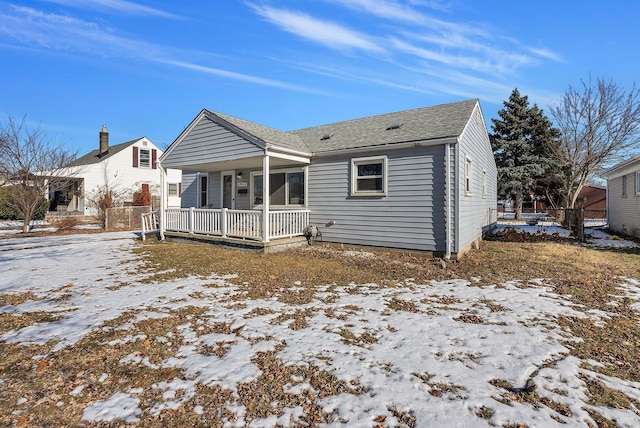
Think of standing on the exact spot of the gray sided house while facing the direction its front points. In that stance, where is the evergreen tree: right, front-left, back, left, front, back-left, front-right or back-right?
back

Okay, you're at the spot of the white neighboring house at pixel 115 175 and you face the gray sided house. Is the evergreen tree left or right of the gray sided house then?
left

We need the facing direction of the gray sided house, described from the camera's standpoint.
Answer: facing the viewer and to the left of the viewer

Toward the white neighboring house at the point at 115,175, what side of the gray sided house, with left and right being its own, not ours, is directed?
right

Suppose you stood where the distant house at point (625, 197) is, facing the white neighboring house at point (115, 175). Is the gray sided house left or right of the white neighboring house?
left

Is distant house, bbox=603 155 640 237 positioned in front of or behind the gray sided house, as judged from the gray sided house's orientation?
behind

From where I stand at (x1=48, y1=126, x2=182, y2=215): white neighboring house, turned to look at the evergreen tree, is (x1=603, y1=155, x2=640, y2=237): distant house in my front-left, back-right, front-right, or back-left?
front-right
